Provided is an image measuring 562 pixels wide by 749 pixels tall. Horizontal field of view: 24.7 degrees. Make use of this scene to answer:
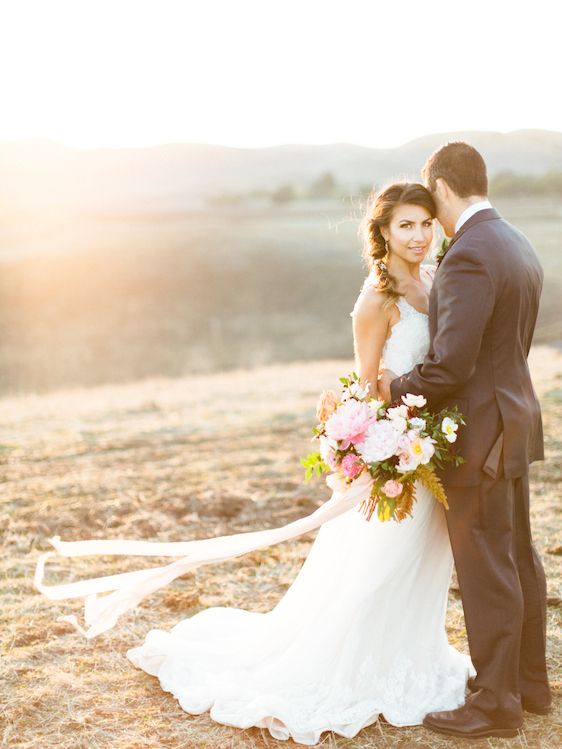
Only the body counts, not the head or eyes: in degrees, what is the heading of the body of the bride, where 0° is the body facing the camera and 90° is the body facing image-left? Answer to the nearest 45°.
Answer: approximately 315°

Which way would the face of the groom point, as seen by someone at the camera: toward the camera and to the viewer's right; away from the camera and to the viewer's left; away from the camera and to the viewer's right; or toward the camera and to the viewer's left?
away from the camera and to the viewer's left

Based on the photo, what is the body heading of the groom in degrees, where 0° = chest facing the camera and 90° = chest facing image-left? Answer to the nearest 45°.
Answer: approximately 135°

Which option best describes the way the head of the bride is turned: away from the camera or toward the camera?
toward the camera

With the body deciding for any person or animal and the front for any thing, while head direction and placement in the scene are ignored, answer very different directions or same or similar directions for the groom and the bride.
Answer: very different directions
